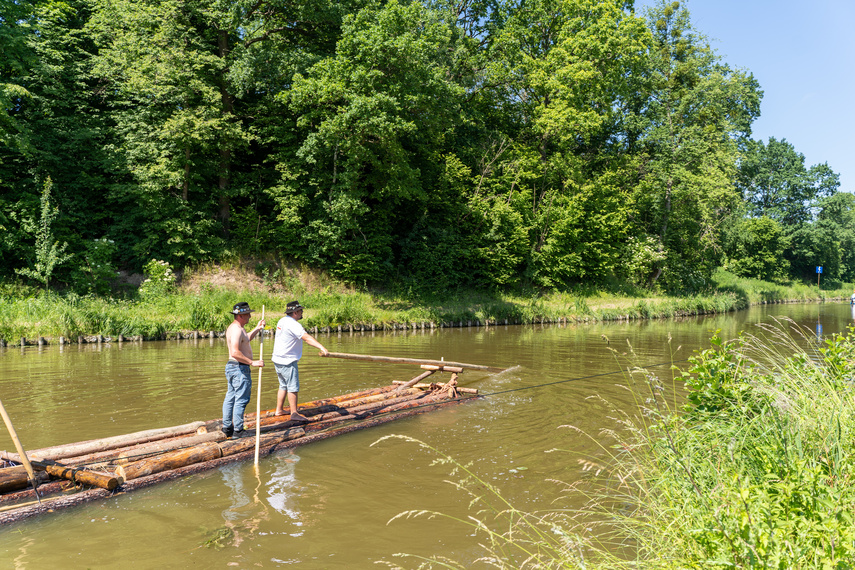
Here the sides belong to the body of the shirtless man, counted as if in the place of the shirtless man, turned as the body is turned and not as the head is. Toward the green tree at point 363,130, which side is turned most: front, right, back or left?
left

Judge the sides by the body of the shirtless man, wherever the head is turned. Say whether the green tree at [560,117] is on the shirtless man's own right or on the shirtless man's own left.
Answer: on the shirtless man's own left

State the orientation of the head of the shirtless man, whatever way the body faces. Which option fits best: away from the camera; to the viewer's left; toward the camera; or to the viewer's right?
to the viewer's right

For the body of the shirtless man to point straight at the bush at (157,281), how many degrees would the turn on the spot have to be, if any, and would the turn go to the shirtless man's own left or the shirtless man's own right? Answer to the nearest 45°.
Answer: approximately 90° to the shirtless man's own left

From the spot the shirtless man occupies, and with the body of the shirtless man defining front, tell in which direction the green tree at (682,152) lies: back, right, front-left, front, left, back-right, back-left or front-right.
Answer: front-left

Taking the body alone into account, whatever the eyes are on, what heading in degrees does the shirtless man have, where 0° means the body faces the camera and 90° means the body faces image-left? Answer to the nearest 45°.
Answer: approximately 270°

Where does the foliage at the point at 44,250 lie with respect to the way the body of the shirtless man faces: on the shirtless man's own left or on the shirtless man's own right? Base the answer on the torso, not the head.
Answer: on the shirtless man's own left

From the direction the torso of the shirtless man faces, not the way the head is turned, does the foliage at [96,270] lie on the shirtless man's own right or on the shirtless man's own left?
on the shirtless man's own left
